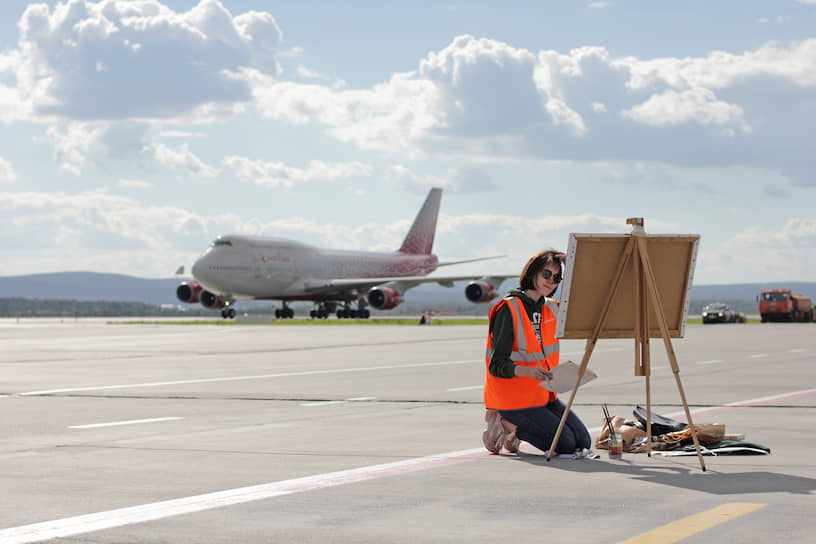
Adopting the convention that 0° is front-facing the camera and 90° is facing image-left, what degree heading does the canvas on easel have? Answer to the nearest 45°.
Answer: approximately 135°
